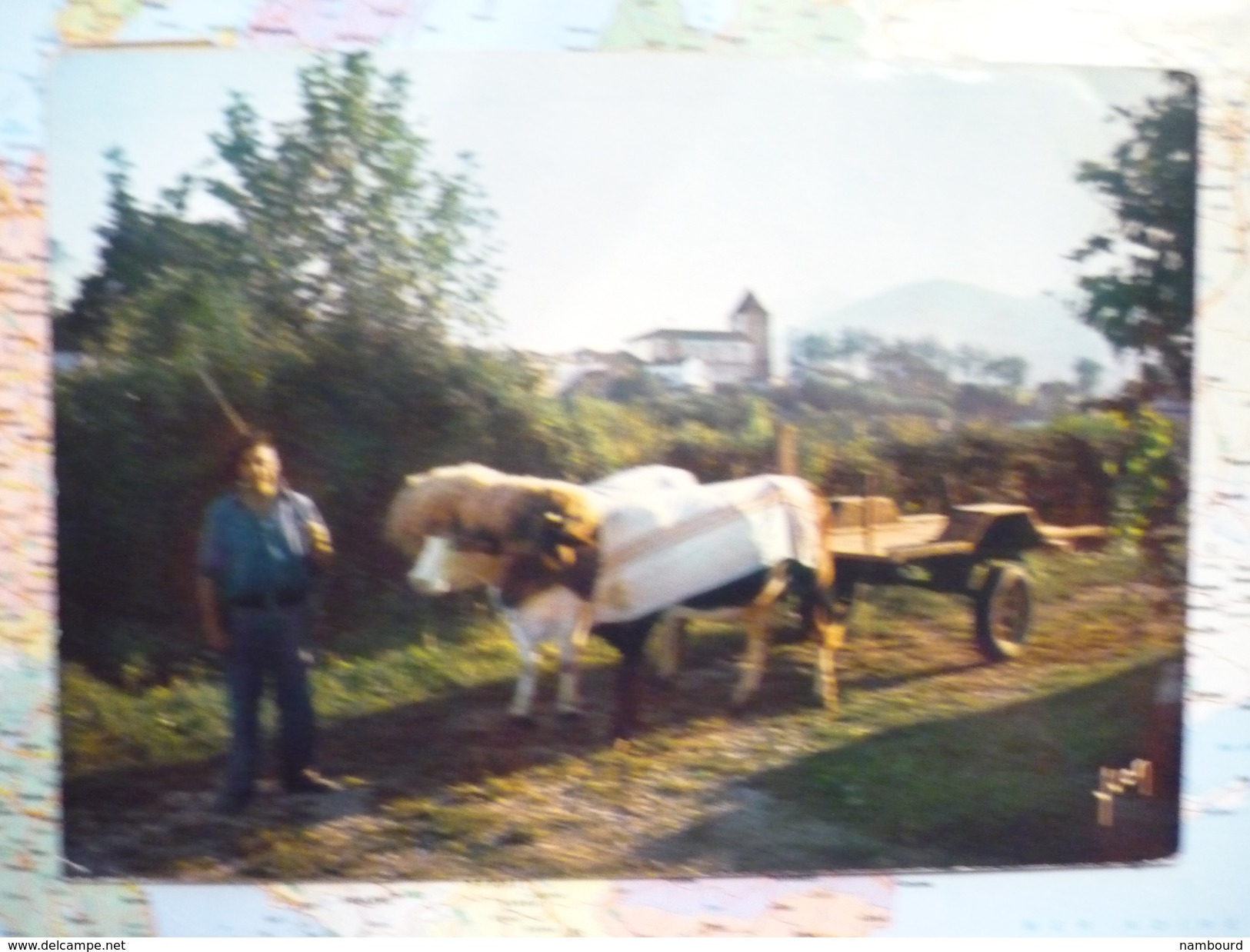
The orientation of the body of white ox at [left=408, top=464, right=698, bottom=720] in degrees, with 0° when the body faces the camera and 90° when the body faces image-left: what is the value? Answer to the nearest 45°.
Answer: approximately 45°

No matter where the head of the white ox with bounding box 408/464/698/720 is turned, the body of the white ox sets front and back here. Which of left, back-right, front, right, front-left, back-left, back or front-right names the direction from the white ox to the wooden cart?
back-left
